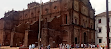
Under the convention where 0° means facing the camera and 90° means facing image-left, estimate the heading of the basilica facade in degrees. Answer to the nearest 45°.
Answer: approximately 315°
